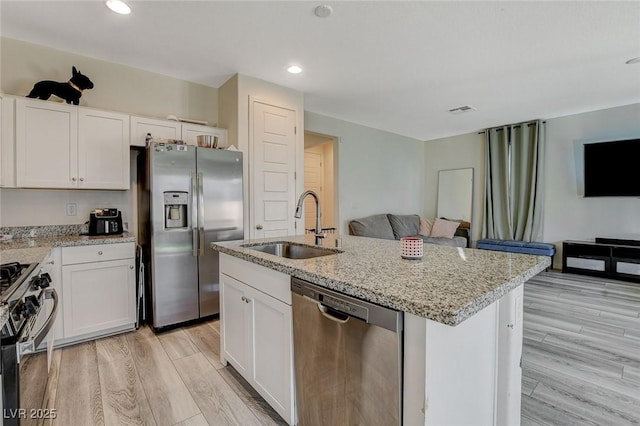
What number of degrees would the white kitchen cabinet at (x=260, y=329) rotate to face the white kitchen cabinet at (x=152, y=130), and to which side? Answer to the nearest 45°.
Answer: approximately 90° to its right

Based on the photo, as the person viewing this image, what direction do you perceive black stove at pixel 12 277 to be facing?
facing to the right of the viewer

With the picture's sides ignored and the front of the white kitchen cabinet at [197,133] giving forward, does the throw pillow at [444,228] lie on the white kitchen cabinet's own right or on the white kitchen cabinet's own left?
on the white kitchen cabinet's own left

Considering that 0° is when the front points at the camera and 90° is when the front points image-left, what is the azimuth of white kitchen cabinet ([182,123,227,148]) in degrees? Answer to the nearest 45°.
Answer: approximately 315°

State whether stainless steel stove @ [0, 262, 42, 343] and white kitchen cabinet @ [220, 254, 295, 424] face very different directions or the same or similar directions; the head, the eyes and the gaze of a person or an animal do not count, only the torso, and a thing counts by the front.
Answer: very different directions

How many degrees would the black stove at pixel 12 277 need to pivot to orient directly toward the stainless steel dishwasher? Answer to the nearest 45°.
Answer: approximately 45° to its right

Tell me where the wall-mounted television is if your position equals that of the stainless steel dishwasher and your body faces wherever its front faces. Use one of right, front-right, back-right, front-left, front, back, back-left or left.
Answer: back

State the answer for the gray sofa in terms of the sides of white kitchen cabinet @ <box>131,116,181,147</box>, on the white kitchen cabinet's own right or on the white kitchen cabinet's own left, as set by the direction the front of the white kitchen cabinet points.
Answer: on the white kitchen cabinet's own left

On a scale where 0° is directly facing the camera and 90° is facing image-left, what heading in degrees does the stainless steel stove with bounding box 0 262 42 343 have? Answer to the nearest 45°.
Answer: approximately 270°
